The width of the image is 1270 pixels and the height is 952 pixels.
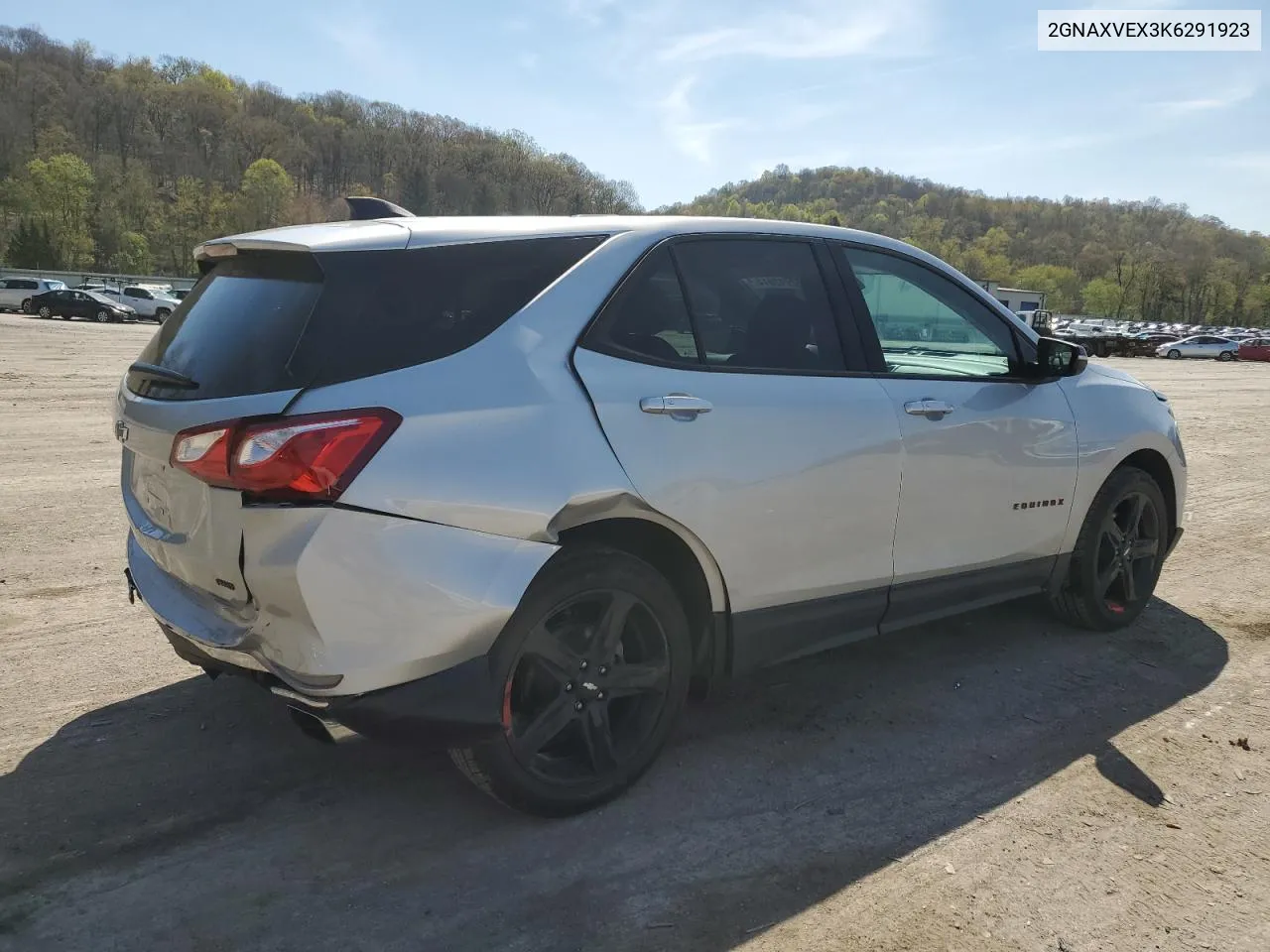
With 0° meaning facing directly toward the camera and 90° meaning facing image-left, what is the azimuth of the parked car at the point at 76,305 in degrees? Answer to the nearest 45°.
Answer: approximately 315°

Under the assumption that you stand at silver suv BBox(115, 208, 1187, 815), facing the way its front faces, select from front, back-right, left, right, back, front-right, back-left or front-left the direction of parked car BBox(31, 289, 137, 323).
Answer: left

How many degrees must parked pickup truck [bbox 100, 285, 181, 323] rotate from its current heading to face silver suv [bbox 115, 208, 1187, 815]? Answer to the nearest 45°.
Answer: approximately 45° to its right

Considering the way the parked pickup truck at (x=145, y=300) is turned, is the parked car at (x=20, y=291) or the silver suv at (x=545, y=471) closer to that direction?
the silver suv

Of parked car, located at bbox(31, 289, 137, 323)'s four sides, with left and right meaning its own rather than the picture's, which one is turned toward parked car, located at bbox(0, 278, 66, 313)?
back

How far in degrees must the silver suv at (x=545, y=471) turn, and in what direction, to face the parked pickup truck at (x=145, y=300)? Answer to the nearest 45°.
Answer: approximately 90° to its left

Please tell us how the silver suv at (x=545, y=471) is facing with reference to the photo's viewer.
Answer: facing away from the viewer and to the right of the viewer

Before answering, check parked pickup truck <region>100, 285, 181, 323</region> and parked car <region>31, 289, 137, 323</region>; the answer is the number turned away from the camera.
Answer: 0

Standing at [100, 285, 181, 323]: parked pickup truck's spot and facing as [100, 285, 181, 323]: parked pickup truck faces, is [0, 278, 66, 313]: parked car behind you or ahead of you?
behind

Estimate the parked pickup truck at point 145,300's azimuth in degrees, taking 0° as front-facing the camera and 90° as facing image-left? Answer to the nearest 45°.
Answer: approximately 315°

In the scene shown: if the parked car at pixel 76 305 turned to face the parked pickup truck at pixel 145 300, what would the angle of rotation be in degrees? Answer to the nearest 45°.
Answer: approximately 90° to its left

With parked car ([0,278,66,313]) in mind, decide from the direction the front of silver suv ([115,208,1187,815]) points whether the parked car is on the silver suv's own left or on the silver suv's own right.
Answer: on the silver suv's own left
